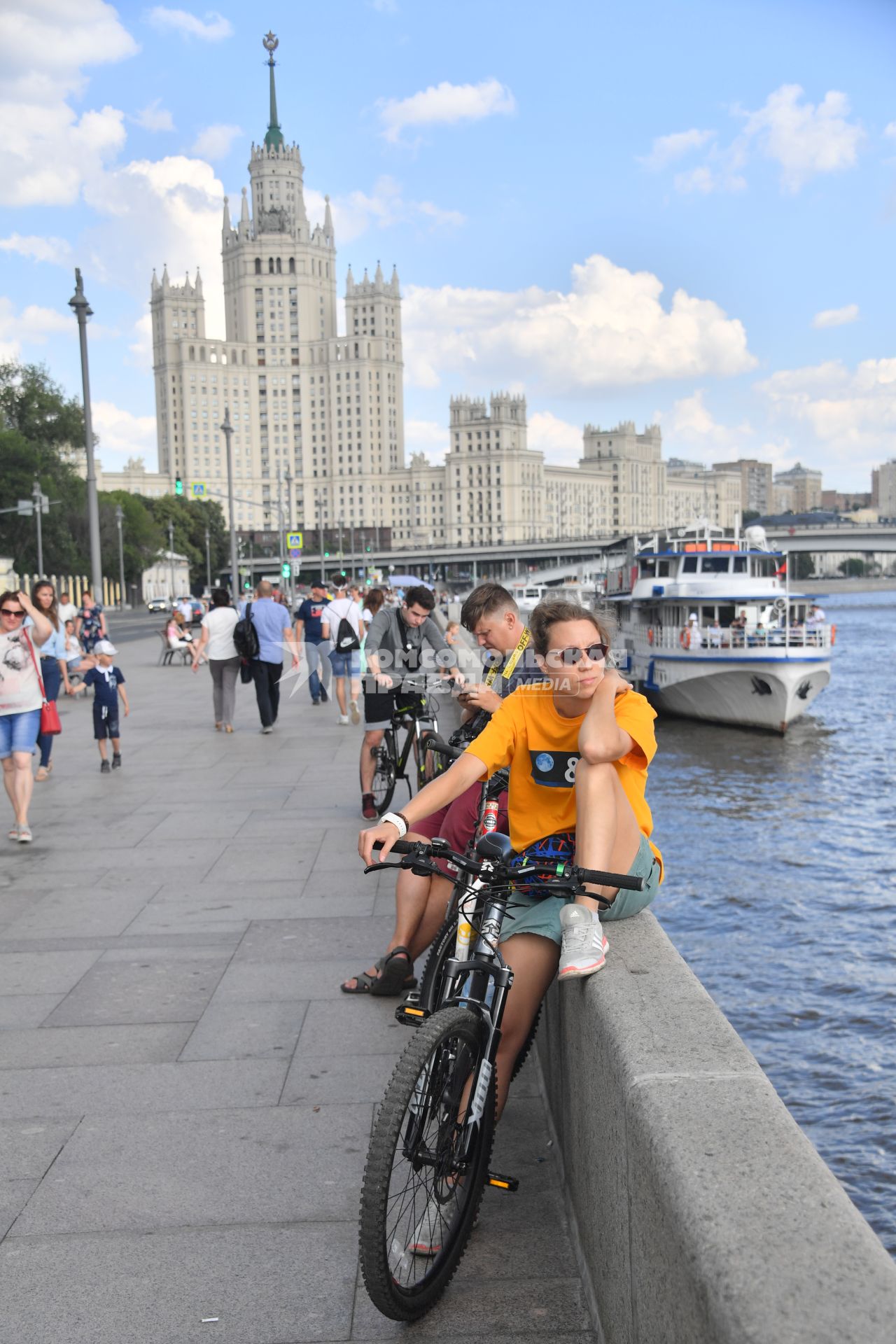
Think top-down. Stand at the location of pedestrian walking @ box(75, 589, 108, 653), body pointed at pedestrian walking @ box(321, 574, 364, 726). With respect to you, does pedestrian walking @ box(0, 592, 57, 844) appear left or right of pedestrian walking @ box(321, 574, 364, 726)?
right

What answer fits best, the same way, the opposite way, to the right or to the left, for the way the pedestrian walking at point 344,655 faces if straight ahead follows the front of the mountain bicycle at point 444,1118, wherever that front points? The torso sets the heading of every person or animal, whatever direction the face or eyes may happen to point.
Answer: the opposite way

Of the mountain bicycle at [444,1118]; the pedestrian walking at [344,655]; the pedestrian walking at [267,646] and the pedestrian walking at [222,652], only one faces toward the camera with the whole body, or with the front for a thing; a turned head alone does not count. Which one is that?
the mountain bicycle

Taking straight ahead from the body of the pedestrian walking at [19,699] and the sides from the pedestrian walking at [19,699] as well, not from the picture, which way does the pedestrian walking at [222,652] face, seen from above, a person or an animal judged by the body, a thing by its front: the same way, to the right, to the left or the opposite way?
the opposite way

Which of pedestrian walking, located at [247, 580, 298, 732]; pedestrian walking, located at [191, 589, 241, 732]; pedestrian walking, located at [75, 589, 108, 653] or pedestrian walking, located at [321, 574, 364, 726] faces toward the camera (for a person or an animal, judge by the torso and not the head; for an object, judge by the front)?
pedestrian walking, located at [75, 589, 108, 653]

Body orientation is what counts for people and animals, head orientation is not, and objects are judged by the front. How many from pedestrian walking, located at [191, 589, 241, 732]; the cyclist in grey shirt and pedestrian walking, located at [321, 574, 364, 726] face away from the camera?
2

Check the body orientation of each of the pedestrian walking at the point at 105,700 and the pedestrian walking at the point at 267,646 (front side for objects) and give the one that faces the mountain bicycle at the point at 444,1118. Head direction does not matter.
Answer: the pedestrian walking at the point at 105,700

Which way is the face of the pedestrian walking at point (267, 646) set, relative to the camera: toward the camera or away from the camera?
away from the camera

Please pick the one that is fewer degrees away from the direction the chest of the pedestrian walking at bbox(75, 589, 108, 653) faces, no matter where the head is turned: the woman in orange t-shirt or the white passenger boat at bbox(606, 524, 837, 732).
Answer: the woman in orange t-shirt

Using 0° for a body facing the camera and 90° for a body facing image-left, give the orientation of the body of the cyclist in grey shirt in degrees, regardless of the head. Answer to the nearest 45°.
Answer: approximately 315°

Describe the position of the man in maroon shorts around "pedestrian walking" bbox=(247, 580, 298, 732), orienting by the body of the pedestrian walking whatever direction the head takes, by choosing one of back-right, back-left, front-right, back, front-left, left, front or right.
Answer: back

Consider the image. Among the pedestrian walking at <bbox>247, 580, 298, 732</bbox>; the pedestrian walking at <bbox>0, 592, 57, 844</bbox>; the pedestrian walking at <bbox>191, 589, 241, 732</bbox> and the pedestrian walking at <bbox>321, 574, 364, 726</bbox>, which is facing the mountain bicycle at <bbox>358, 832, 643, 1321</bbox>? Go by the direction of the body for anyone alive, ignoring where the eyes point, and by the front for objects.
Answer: the pedestrian walking at <bbox>0, 592, 57, 844</bbox>

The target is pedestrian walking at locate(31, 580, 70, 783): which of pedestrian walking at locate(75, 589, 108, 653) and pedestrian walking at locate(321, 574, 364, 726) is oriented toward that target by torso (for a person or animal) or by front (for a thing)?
pedestrian walking at locate(75, 589, 108, 653)

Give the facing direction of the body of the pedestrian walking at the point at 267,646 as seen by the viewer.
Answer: away from the camera

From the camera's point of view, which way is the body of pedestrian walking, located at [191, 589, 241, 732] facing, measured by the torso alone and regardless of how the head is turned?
away from the camera

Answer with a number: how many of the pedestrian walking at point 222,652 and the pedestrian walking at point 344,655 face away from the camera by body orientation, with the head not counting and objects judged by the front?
2

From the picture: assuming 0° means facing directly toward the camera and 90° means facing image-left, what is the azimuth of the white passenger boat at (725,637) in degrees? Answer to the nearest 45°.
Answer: approximately 315°
